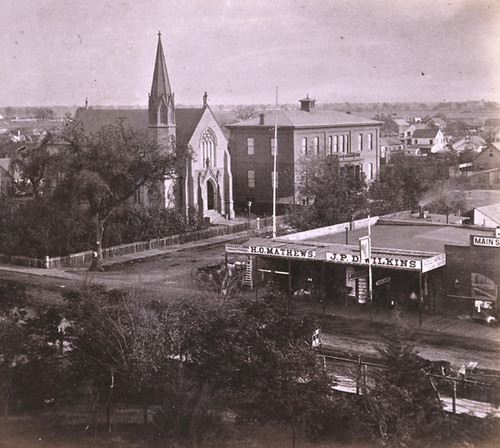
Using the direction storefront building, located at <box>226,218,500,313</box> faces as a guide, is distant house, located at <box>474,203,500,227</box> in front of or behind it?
behind

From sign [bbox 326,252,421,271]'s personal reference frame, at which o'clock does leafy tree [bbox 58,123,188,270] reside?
The leafy tree is roughly at 4 o'clock from the sign.

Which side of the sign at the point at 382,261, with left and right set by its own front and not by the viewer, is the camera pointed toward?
front

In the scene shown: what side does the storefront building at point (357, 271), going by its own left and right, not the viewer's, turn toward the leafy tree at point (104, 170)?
right

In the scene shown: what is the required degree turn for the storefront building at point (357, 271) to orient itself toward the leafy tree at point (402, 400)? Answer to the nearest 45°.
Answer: approximately 45° to its left

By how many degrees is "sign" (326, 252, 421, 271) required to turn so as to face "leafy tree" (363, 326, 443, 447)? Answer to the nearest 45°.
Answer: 0° — it already faces it

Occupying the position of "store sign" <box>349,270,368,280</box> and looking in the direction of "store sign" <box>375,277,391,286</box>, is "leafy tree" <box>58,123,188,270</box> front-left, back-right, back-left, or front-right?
back-left

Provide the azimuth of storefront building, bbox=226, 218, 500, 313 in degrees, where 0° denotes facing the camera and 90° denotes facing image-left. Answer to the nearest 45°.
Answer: approximately 45°

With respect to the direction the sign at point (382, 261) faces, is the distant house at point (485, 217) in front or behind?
behind

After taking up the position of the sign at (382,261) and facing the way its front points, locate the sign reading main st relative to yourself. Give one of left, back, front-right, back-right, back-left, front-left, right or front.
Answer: left
